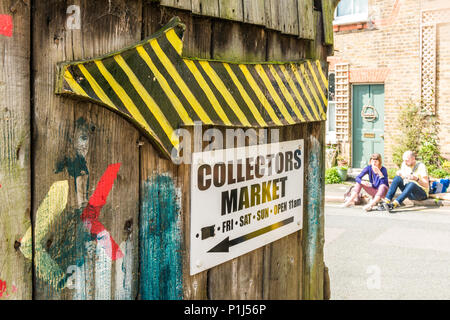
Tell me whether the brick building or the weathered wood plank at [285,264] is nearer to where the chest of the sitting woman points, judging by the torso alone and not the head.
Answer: the weathered wood plank

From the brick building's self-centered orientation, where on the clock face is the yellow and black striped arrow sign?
The yellow and black striped arrow sign is roughly at 12 o'clock from the brick building.

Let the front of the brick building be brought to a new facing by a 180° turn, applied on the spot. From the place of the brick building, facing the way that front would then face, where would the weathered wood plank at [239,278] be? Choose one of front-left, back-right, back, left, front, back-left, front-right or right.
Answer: back

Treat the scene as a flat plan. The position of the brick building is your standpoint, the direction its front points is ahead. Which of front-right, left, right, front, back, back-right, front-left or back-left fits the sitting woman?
front

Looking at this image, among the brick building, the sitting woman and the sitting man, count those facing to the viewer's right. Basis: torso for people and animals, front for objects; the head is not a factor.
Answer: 0

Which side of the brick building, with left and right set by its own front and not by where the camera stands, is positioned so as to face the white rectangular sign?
front

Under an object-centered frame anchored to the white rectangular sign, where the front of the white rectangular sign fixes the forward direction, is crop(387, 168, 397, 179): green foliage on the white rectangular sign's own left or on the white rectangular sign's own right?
on the white rectangular sign's own left

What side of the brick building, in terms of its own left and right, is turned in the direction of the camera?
front

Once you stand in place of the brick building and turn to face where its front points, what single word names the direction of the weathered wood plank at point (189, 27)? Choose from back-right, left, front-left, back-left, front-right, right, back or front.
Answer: front

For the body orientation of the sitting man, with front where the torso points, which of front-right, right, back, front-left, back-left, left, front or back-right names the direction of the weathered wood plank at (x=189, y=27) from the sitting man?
front-left

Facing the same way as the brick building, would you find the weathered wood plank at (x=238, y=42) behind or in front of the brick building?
in front

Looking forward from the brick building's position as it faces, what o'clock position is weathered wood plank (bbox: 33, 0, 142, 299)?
The weathered wood plank is roughly at 12 o'clock from the brick building.

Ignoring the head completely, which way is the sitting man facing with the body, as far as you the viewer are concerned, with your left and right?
facing the viewer and to the left of the viewer

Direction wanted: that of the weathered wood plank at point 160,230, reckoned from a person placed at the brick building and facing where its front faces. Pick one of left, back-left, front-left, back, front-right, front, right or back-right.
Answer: front

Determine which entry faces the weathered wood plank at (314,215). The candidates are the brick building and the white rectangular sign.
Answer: the brick building

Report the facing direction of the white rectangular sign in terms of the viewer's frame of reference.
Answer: facing the viewer and to the right of the viewer
